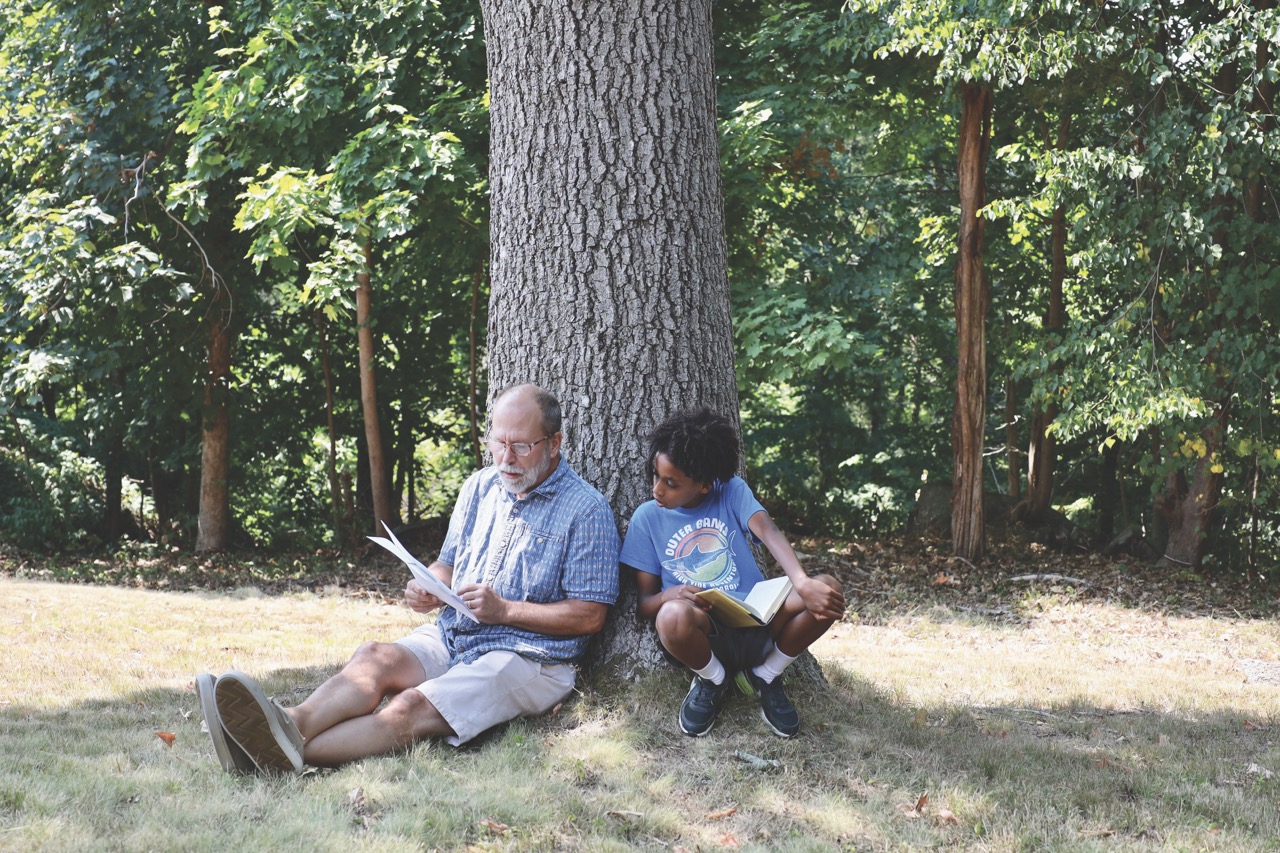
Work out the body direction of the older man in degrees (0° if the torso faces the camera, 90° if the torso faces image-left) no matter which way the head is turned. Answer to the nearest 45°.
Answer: approximately 45°

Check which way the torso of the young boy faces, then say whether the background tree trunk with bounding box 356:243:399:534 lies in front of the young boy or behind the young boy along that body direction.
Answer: behind

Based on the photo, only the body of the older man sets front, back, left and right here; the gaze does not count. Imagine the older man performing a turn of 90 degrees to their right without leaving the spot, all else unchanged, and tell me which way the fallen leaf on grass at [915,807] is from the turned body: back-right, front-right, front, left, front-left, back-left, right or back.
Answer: back

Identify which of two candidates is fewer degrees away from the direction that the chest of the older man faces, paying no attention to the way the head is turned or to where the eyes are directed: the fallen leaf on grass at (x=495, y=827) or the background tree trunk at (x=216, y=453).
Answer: the fallen leaf on grass

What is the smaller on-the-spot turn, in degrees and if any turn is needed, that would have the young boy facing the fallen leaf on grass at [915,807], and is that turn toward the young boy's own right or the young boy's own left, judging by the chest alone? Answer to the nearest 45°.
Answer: approximately 45° to the young boy's own left

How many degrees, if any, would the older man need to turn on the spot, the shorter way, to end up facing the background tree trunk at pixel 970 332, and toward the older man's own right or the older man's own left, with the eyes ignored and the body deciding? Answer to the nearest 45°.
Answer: approximately 180°

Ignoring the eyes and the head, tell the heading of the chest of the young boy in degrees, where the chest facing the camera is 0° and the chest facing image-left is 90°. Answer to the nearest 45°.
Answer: approximately 0°

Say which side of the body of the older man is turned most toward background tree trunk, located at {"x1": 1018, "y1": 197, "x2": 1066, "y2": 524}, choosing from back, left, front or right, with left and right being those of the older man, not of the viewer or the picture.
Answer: back
